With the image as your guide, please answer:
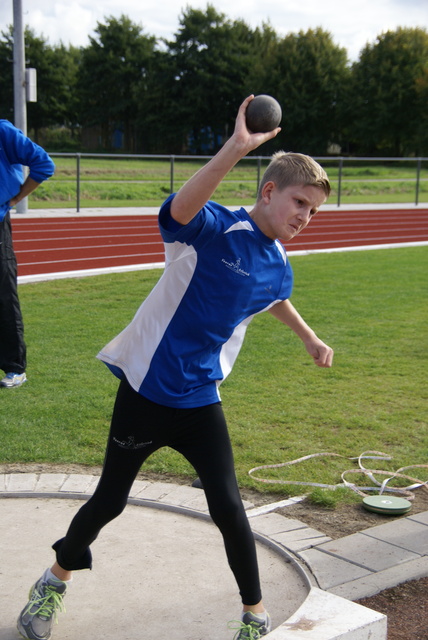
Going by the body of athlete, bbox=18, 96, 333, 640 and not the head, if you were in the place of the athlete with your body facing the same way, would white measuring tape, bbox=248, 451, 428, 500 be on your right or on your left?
on your left

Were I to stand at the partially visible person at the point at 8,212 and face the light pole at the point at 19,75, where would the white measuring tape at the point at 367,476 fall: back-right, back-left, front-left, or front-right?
back-right

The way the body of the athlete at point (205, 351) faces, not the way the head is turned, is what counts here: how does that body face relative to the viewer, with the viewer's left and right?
facing the viewer and to the right of the viewer

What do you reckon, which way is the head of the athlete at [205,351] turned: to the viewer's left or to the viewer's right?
to the viewer's right

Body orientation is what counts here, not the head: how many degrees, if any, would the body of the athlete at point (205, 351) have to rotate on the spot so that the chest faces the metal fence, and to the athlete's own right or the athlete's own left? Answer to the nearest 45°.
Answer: approximately 135° to the athlete's own left
